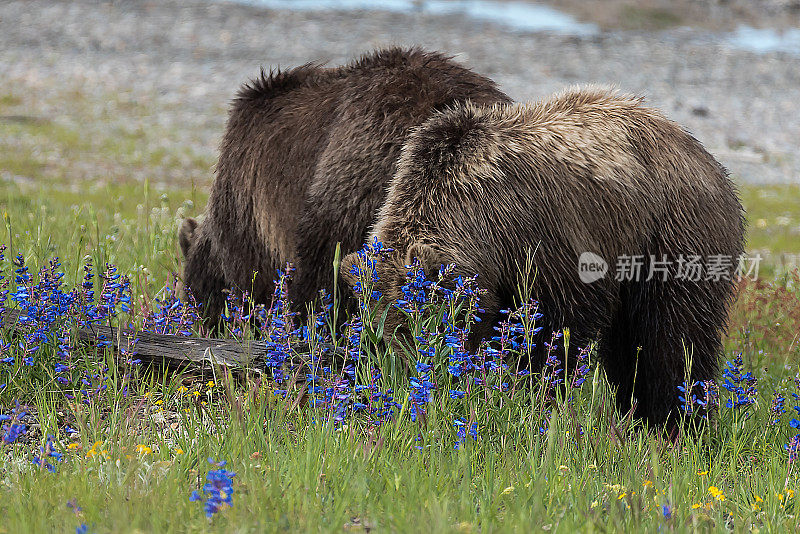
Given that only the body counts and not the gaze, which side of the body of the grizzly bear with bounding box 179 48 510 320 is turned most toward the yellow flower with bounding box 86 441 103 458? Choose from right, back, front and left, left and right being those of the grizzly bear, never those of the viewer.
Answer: left

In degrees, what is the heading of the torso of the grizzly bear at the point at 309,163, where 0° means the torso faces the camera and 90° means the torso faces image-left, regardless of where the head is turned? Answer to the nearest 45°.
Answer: approximately 90°

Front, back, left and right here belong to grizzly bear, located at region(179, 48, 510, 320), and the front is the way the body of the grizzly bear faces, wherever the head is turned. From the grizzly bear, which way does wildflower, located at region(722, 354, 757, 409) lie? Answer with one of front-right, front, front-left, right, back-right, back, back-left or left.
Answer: back-left

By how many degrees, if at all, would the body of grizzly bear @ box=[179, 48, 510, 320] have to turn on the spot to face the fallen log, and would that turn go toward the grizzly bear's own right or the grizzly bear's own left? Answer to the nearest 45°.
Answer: approximately 45° to the grizzly bear's own left

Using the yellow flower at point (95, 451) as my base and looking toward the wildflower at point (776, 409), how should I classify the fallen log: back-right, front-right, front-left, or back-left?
front-left

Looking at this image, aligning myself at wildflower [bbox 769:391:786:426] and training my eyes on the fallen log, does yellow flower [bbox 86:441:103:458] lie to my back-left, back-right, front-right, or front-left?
front-left

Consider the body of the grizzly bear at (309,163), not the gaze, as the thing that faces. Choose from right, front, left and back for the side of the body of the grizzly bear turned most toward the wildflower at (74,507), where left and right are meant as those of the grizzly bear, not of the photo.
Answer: left

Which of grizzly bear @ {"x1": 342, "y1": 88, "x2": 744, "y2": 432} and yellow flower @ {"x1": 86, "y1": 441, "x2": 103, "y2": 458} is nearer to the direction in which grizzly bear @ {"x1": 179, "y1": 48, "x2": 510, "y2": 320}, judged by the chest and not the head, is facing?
the yellow flower

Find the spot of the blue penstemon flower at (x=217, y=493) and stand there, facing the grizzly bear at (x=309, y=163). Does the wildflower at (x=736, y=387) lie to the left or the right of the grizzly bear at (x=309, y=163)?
right
